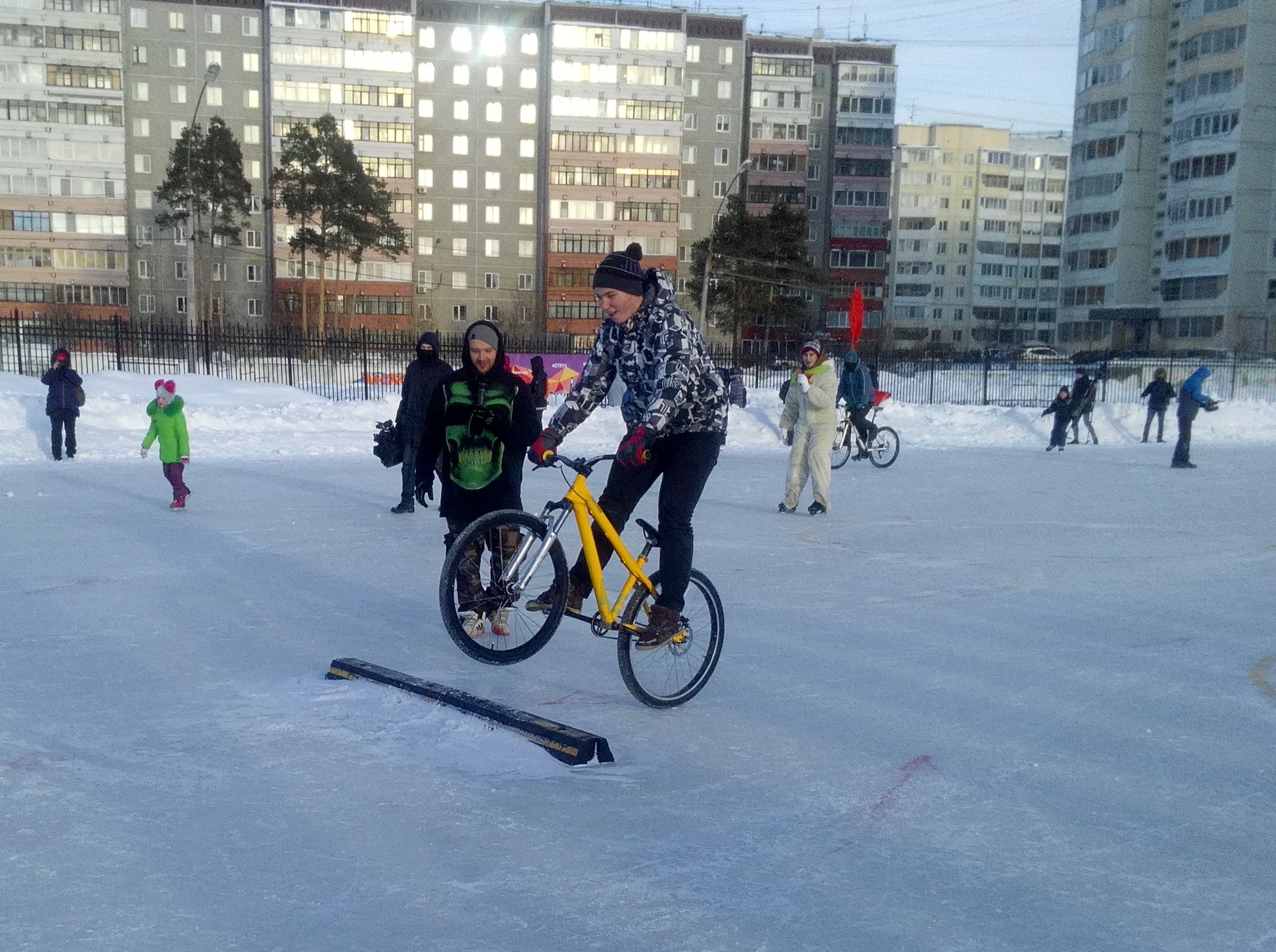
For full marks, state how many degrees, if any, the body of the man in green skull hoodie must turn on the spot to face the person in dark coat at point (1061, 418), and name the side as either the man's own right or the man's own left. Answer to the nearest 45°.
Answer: approximately 135° to the man's own left

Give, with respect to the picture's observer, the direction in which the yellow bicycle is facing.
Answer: facing the viewer and to the left of the viewer

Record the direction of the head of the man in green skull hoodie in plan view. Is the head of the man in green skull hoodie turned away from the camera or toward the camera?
toward the camera

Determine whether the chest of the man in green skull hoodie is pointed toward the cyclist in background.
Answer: no

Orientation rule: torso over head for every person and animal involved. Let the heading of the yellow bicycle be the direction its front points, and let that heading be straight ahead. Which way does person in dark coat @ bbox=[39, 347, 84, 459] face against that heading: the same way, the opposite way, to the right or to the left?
to the left

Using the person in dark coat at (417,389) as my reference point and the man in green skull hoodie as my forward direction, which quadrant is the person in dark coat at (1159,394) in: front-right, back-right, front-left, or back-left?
back-left

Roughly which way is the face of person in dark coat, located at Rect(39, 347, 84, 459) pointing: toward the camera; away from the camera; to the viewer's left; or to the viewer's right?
toward the camera

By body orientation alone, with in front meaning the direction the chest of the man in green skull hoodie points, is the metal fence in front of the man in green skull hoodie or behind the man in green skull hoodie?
behind

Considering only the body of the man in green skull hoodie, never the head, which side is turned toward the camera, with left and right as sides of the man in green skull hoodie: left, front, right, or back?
front

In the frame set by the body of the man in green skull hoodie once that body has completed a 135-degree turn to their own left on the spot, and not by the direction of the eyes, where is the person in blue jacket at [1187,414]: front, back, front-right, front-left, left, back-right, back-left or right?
front

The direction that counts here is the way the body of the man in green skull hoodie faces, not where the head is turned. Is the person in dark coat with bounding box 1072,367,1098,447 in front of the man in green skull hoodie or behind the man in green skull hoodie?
behind

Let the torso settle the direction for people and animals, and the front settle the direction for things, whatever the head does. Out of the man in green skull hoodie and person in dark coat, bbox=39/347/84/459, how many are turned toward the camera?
2

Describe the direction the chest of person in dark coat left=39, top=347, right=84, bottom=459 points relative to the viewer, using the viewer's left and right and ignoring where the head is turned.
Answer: facing the viewer

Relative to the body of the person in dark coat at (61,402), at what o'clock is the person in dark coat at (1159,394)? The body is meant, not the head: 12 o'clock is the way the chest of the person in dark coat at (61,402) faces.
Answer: the person in dark coat at (1159,394) is roughly at 9 o'clock from the person in dark coat at (61,402).

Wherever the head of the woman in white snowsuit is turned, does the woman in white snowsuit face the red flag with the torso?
no
